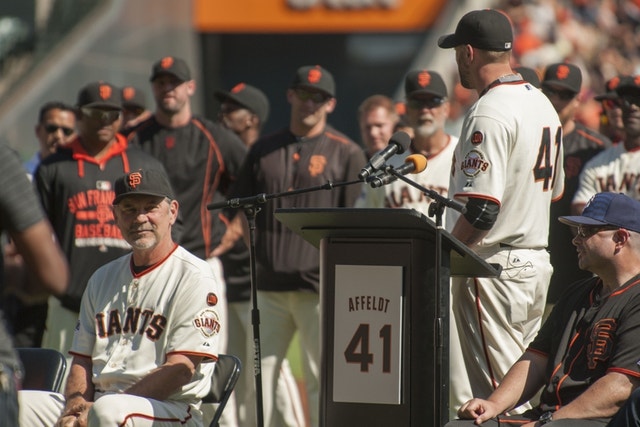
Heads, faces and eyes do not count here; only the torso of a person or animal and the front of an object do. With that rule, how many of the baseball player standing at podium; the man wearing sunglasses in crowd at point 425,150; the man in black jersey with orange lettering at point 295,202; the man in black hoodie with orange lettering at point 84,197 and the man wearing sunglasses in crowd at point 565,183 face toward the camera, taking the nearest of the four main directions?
4

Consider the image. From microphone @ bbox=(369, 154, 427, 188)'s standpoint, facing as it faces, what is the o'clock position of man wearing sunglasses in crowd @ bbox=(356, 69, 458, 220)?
The man wearing sunglasses in crowd is roughly at 9 o'clock from the microphone.

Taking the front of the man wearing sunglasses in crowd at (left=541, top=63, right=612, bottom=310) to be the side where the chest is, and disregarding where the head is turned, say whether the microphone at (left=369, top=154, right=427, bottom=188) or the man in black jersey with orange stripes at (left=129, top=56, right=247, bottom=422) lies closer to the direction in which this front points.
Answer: the microphone

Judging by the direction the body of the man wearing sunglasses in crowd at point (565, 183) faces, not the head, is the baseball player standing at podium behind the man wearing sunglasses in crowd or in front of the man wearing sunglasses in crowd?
in front

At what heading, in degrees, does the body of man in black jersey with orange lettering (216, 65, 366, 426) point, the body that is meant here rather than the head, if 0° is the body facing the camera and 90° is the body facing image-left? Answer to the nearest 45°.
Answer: approximately 0°

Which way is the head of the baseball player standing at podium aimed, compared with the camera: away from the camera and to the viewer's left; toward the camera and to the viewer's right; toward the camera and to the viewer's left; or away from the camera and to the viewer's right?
away from the camera and to the viewer's left
